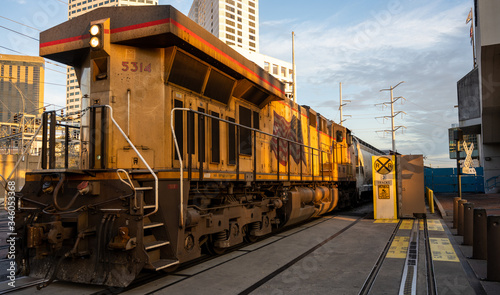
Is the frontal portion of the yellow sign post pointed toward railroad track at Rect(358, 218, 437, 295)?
yes

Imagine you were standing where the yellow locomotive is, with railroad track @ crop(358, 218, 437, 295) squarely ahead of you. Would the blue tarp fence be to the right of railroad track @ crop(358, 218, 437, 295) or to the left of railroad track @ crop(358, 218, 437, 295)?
left

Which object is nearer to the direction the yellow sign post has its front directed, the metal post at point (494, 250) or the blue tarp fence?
the metal post

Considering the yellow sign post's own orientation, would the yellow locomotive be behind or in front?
in front

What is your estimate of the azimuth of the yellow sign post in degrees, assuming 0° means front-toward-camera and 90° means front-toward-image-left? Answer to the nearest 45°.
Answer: approximately 0°

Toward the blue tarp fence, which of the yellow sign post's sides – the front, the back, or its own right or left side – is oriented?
back

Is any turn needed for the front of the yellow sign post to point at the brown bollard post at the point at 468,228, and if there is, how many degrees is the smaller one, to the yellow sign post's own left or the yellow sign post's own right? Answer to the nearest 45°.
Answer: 0° — it already faces it

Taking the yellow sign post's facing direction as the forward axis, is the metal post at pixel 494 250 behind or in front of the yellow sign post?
in front
